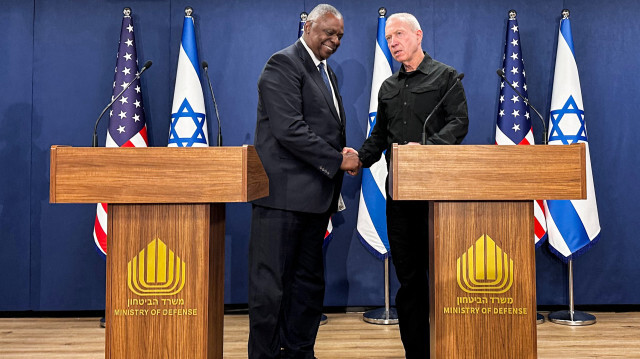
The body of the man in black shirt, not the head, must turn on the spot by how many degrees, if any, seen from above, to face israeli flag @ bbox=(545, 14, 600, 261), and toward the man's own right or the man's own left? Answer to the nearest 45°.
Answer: approximately 180°

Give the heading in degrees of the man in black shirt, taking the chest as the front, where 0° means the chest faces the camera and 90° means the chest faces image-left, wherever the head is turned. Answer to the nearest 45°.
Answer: approximately 45°

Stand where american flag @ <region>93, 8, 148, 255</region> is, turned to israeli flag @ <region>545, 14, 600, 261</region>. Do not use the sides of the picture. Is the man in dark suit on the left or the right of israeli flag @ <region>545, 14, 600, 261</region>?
right

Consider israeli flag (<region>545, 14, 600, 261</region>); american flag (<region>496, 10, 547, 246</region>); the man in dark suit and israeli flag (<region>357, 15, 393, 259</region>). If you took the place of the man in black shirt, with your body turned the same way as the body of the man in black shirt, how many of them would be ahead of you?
1

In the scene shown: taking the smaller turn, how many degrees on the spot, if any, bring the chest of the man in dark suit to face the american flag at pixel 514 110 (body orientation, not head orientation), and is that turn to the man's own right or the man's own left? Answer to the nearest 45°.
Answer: approximately 90° to the man's own left

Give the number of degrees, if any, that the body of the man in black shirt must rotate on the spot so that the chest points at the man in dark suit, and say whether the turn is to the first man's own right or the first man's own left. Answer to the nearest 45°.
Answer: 0° — they already face them

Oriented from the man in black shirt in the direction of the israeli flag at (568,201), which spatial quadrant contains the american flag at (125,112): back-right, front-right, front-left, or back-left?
back-left

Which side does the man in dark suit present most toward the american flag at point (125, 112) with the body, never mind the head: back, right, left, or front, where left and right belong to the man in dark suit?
back

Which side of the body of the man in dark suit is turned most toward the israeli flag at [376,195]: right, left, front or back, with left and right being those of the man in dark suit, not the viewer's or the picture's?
left

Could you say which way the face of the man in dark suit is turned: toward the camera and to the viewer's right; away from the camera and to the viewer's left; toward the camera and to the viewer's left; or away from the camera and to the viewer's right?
toward the camera and to the viewer's right

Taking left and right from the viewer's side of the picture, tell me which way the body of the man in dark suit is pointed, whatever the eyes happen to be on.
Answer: facing the viewer and to the right of the viewer

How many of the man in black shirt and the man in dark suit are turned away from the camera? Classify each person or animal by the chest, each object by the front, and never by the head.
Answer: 0

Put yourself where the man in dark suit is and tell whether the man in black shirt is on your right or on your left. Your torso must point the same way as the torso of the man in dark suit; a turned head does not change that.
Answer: on your left

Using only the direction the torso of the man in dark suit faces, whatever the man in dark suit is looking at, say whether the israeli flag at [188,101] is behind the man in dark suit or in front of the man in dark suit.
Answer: behind
